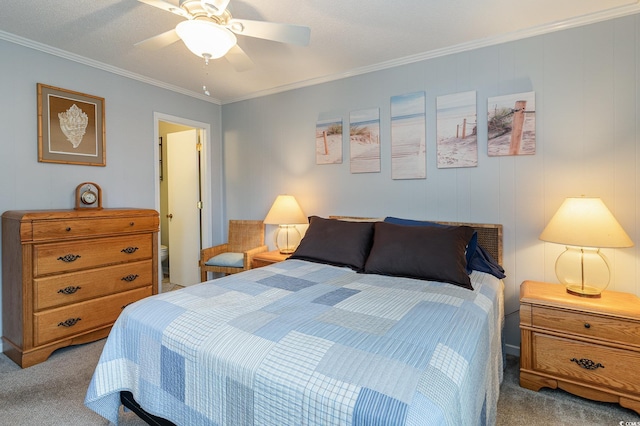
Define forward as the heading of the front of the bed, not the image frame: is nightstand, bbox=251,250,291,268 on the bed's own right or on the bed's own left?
on the bed's own right

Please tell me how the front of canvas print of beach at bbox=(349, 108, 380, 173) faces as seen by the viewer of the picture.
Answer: facing the viewer and to the left of the viewer

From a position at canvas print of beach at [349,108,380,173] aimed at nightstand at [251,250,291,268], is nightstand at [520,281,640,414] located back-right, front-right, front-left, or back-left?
back-left

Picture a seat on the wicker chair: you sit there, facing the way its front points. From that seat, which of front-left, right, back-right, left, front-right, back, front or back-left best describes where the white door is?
right

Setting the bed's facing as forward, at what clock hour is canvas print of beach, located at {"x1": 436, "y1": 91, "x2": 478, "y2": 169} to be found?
The canvas print of beach is roughly at 6 o'clock from the bed.

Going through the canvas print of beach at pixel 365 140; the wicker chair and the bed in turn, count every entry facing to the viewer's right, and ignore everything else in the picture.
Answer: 0

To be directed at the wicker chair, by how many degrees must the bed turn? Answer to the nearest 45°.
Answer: approximately 135° to its right

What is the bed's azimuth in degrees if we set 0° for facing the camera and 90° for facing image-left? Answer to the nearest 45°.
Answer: approximately 45°

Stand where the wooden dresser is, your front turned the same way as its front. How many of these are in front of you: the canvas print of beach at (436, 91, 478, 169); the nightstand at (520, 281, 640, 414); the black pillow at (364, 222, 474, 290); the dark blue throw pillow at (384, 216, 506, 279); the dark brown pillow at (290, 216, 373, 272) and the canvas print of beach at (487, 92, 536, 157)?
6

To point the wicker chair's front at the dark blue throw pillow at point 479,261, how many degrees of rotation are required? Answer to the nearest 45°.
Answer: approximately 90° to its left

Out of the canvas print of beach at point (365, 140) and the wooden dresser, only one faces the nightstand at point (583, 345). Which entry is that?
the wooden dresser

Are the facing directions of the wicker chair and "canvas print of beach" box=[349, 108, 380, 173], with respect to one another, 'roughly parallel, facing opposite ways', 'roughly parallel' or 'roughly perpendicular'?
roughly parallel

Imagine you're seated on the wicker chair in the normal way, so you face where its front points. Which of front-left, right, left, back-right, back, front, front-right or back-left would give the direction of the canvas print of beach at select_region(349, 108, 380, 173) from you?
left

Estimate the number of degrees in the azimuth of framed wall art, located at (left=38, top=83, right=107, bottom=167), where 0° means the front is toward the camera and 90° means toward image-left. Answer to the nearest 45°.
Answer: approximately 315°

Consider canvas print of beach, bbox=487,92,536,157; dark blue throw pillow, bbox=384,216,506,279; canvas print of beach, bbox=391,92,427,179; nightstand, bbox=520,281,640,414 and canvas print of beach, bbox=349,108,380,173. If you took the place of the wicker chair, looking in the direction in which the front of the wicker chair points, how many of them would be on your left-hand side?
5

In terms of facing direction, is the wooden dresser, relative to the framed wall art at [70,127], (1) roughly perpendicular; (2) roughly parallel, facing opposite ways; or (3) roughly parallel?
roughly parallel

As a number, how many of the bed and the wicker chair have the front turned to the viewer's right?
0

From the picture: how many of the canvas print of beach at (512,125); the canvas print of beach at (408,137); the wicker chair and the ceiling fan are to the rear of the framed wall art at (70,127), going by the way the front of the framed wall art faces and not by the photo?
0

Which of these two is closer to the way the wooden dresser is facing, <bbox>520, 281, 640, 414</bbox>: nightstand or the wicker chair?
the nightstand

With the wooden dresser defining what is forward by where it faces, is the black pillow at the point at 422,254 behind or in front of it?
in front

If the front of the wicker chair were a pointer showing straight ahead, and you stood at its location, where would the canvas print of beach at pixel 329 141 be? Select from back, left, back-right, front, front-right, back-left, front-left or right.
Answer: left

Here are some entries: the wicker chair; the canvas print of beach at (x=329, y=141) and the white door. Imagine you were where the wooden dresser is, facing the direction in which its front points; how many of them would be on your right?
0
